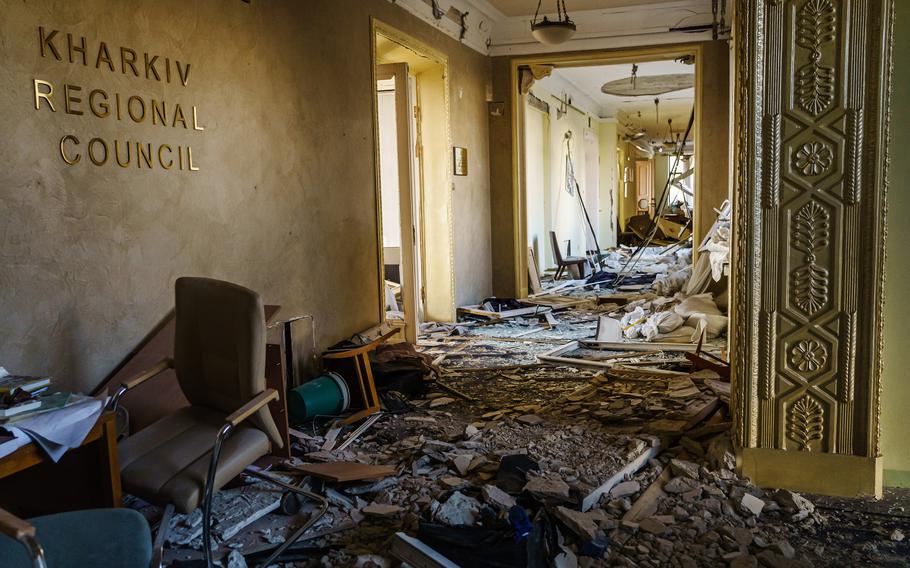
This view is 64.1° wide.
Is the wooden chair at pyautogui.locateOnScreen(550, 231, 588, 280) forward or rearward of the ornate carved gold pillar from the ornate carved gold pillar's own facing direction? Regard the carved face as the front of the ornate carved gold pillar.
rearward

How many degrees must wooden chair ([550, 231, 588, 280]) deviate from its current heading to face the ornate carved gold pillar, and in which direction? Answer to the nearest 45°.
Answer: approximately 90° to its right

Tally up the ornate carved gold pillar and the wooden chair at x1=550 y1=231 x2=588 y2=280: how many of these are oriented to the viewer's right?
1

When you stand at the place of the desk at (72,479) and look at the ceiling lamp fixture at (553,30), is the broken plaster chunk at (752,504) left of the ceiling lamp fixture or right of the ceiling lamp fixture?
right

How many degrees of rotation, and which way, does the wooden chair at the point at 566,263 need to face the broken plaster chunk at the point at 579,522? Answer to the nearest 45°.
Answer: approximately 90° to its right

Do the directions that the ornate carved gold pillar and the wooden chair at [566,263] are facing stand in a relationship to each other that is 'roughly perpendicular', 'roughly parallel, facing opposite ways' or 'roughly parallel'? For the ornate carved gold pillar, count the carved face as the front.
roughly perpendicular

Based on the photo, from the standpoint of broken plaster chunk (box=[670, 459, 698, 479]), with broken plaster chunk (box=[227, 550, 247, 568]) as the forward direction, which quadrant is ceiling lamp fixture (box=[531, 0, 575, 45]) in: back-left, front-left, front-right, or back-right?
back-right

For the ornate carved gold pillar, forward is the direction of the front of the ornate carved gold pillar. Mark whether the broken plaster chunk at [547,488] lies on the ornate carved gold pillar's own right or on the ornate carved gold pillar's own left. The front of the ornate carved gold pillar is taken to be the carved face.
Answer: on the ornate carved gold pillar's own right

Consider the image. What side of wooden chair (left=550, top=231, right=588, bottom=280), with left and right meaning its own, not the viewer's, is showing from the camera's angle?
right

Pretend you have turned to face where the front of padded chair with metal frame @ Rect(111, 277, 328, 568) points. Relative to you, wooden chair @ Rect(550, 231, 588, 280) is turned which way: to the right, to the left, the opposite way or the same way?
to the left

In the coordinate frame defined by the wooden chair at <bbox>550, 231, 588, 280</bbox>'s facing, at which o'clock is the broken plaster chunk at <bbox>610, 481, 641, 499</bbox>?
The broken plaster chunk is roughly at 3 o'clock from the wooden chair.

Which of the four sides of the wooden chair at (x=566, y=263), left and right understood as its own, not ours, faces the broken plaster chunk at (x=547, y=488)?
right
